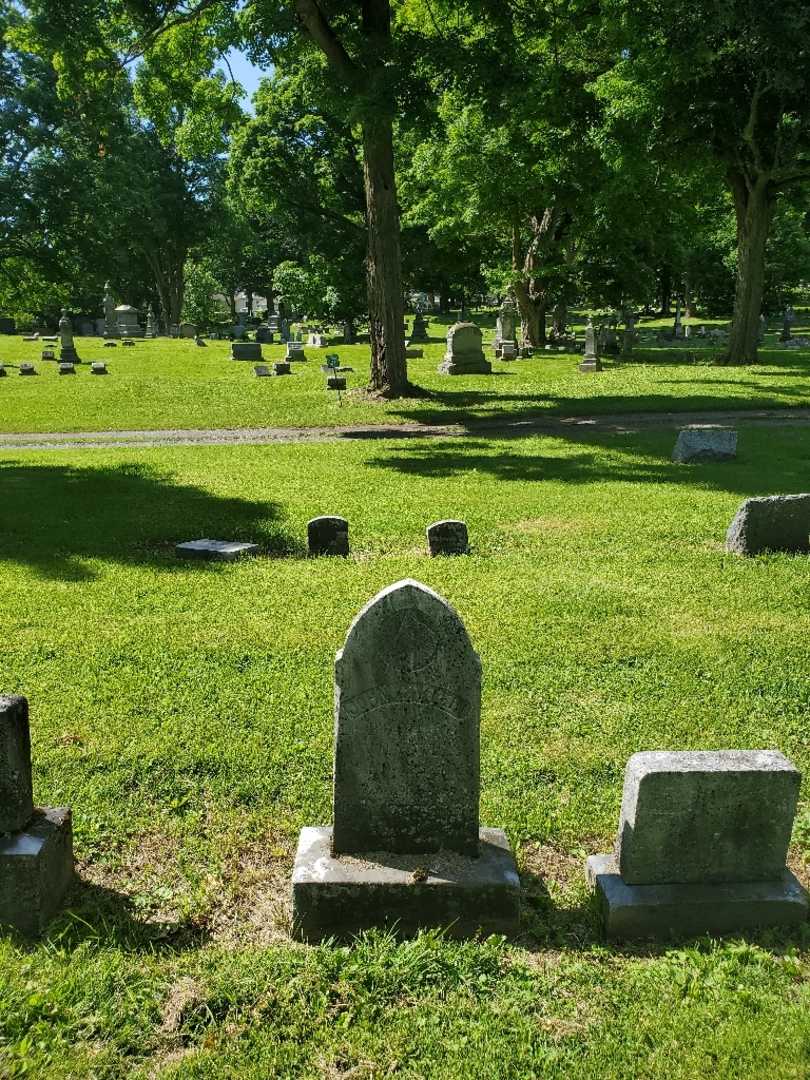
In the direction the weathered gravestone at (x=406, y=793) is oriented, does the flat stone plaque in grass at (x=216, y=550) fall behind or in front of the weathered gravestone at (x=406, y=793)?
behind

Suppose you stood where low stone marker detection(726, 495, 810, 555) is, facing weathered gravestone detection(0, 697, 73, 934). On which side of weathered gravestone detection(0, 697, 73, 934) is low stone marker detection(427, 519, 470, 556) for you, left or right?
right

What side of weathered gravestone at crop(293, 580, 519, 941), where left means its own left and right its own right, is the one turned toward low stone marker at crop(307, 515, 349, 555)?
back

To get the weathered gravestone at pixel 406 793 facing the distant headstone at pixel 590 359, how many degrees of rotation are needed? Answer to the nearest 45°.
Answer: approximately 180°

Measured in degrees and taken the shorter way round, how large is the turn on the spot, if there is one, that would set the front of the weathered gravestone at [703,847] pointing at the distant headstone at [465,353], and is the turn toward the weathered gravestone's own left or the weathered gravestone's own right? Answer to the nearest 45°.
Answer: approximately 180°

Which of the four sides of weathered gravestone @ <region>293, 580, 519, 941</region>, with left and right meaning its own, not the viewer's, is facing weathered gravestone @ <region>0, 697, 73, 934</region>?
right

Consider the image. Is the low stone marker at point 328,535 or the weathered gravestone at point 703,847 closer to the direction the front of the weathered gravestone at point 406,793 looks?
the weathered gravestone

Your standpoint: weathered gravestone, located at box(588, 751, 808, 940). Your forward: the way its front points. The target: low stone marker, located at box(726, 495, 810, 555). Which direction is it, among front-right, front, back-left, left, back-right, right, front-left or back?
back

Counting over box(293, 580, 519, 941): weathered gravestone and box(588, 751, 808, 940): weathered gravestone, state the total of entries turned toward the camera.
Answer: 2

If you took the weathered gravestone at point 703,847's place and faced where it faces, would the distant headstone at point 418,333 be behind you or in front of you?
behind

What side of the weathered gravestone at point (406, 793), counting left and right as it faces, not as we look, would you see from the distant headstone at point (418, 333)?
back

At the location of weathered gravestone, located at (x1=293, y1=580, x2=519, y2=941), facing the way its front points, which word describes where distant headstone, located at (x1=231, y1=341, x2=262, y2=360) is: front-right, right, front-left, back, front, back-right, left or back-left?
back

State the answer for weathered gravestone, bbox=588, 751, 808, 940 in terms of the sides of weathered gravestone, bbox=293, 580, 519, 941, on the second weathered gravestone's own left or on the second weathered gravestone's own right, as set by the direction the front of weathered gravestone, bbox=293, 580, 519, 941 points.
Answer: on the second weathered gravestone's own left

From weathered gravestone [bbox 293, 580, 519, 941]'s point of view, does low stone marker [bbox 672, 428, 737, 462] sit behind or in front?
behind

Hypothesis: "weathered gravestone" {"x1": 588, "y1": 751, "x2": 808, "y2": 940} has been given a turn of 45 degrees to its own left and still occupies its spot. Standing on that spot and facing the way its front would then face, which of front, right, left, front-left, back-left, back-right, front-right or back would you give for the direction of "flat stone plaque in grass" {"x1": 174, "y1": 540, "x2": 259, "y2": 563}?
back

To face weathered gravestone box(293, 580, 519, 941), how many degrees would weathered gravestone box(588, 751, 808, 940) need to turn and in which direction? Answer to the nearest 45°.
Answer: approximately 90° to its right

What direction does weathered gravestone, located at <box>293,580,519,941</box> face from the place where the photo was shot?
facing the viewer

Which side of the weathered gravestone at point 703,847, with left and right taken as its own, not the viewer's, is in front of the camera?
front

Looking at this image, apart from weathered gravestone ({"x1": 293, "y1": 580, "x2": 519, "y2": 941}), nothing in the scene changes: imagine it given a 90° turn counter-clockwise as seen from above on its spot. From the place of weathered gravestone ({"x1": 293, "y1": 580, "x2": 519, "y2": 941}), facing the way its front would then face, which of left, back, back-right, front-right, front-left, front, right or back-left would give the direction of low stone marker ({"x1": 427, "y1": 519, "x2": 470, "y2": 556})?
left

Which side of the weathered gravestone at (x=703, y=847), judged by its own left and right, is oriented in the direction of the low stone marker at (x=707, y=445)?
back
